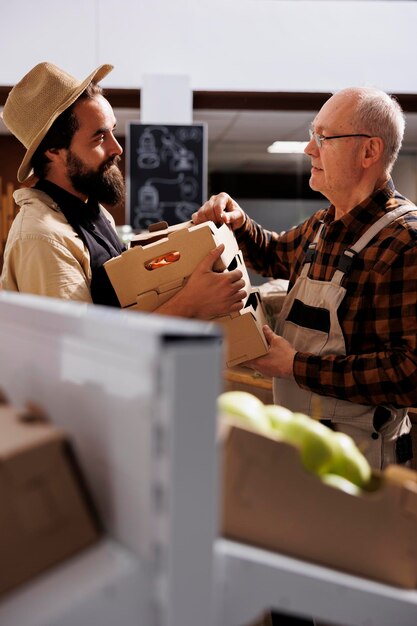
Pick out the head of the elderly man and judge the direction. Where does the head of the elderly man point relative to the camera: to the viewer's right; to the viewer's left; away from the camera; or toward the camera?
to the viewer's left

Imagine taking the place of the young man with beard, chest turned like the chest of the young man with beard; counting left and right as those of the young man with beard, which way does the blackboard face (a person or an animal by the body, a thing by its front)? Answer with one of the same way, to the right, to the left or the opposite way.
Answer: to the right

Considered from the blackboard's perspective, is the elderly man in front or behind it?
in front

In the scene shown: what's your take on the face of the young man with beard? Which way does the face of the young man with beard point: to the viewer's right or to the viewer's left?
to the viewer's right

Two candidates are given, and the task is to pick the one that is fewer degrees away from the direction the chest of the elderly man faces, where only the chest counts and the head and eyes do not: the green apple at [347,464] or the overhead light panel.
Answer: the green apple

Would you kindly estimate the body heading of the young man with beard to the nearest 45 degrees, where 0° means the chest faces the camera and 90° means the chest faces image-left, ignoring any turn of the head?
approximately 270°

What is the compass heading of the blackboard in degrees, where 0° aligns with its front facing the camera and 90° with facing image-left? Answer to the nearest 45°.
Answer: approximately 0°

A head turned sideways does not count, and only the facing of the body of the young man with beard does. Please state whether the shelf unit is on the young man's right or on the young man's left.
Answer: on the young man's right

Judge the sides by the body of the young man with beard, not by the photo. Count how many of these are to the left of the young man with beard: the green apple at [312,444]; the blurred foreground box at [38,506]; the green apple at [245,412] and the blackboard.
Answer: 1

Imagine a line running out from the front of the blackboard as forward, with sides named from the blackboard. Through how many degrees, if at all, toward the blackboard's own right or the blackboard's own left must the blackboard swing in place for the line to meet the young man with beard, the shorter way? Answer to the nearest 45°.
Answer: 0° — it already faces them

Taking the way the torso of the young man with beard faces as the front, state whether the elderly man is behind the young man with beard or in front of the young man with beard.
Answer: in front

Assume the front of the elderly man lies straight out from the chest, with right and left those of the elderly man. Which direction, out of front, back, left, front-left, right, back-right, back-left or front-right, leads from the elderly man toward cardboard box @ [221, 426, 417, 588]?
front-left

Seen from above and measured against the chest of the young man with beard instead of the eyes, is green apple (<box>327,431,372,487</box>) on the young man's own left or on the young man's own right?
on the young man's own right

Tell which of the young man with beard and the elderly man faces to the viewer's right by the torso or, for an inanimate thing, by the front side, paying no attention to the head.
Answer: the young man with beard

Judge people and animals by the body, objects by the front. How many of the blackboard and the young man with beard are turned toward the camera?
1
